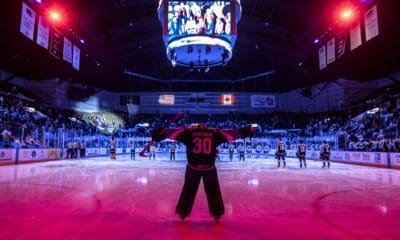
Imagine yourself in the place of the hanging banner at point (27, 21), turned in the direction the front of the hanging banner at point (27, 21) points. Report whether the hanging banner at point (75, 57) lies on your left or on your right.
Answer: on your left

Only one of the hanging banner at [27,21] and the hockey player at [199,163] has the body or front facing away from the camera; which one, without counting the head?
the hockey player

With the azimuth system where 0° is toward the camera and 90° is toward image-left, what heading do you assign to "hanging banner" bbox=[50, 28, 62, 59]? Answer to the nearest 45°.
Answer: approximately 315°

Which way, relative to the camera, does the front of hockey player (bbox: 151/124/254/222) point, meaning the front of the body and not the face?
away from the camera

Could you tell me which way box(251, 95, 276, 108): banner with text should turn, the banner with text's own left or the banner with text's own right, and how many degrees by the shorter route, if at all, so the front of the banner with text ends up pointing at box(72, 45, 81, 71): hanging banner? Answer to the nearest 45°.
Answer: approximately 45° to the banner with text's own right

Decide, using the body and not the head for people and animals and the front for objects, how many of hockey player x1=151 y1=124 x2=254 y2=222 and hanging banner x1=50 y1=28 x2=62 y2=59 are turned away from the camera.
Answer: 1

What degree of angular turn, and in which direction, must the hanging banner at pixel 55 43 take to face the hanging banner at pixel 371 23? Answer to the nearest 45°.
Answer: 0° — it already faces it

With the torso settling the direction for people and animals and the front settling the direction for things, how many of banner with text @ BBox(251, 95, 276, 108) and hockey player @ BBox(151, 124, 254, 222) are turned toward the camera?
1

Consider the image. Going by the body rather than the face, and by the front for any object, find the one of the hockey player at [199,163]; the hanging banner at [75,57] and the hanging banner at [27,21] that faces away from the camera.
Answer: the hockey player
